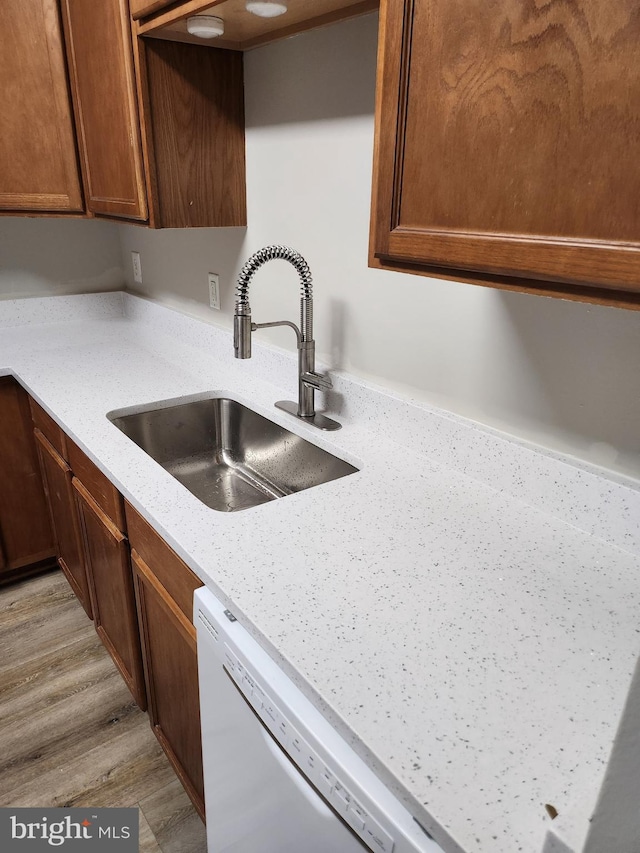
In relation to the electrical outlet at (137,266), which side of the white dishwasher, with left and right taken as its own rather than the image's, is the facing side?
right

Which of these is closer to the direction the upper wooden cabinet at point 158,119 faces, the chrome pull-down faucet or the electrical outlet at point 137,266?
the chrome pull-down faucet

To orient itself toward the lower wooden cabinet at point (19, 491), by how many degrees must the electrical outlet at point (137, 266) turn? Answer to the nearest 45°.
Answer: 0° — it already faces it

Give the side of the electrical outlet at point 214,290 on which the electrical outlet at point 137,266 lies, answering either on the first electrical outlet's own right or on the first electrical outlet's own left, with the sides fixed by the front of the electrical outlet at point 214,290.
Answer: on the first electrical outlet's own right
